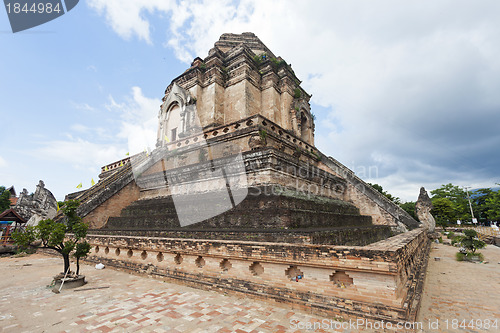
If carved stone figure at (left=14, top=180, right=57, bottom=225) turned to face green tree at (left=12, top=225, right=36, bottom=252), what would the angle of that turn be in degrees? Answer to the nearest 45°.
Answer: approximately 45° to its left

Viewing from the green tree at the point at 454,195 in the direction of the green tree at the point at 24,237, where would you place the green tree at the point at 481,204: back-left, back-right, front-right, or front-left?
back-left

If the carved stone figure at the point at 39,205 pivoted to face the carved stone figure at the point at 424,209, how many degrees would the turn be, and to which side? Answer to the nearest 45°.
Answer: approximately 90° to its left

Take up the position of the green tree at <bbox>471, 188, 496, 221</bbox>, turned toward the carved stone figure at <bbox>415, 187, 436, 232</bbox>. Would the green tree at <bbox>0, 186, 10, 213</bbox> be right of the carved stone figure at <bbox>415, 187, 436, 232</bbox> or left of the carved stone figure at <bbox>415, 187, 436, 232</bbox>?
right

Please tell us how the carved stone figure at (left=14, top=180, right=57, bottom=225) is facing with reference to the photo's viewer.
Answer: facing the viewer and to the left of the viewer

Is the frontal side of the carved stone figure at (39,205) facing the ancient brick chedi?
no

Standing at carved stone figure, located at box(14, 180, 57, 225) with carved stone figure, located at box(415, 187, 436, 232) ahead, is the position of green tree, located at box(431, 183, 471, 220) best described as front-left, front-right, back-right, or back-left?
front-left

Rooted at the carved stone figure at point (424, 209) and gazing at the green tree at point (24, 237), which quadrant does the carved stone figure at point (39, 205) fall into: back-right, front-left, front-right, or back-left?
front-right

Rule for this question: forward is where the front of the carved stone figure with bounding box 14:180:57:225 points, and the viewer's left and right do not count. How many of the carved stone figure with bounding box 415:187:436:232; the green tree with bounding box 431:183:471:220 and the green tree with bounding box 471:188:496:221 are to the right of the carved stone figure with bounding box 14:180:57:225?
0

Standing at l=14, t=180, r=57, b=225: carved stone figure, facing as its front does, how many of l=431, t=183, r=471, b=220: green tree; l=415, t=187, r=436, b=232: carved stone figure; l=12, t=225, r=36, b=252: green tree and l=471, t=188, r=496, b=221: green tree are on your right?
0

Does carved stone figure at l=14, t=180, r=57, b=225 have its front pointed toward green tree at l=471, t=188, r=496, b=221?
no

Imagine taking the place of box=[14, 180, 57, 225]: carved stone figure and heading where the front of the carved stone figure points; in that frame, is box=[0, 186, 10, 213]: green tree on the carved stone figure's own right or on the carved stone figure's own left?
on the carved stone figure's own right
